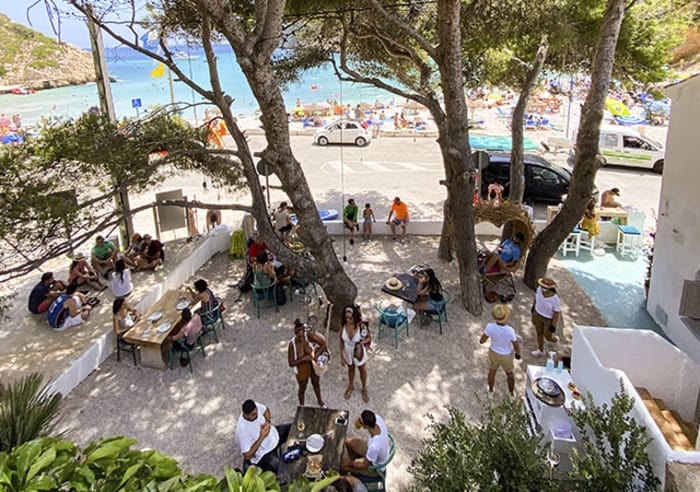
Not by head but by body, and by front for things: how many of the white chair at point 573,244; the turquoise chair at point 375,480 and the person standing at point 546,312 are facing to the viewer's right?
0

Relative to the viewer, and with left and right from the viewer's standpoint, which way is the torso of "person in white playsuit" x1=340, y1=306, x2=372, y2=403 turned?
facing the viewer

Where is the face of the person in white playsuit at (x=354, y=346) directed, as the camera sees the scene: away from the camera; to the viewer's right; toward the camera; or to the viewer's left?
toward the camera

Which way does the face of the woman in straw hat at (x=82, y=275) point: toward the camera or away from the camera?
toward the camera

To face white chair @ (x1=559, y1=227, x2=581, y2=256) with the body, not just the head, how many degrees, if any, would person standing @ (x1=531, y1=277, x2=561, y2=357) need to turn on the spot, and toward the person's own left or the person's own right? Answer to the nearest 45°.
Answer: approximately 135° to the person's own right

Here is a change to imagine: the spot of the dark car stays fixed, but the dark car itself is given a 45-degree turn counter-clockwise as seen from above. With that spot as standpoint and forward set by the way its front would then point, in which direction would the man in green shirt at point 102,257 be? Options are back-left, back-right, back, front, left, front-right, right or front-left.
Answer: back

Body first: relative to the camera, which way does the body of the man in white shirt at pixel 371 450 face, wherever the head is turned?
to the viewer's left

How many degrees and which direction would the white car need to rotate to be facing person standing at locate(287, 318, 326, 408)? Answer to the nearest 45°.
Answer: approximately 90° to its left

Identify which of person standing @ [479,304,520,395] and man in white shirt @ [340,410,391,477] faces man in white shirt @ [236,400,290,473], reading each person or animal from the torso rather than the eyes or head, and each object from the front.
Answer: man in white shirt @ [340,410,391,477]

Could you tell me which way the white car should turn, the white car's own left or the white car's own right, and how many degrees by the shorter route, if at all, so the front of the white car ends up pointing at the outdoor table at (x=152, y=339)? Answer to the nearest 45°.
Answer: approximately 90° to the white car's own left

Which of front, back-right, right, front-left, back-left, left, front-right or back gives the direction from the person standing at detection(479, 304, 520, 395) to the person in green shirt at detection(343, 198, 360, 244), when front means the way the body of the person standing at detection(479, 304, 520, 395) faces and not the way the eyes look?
front-left

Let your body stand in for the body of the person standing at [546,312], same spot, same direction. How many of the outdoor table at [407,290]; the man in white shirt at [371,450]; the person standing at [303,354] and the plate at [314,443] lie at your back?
0

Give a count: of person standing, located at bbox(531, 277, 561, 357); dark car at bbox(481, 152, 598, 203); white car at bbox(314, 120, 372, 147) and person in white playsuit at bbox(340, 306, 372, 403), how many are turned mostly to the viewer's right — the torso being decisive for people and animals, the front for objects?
1

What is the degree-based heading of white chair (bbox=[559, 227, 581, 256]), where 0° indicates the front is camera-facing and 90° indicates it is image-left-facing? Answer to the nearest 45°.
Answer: approximately 90°

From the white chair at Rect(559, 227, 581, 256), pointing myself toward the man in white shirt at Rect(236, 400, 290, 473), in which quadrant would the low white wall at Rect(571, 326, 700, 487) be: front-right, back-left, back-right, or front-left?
front-left

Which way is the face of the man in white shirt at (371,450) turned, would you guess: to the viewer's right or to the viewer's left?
to the viewer's left
